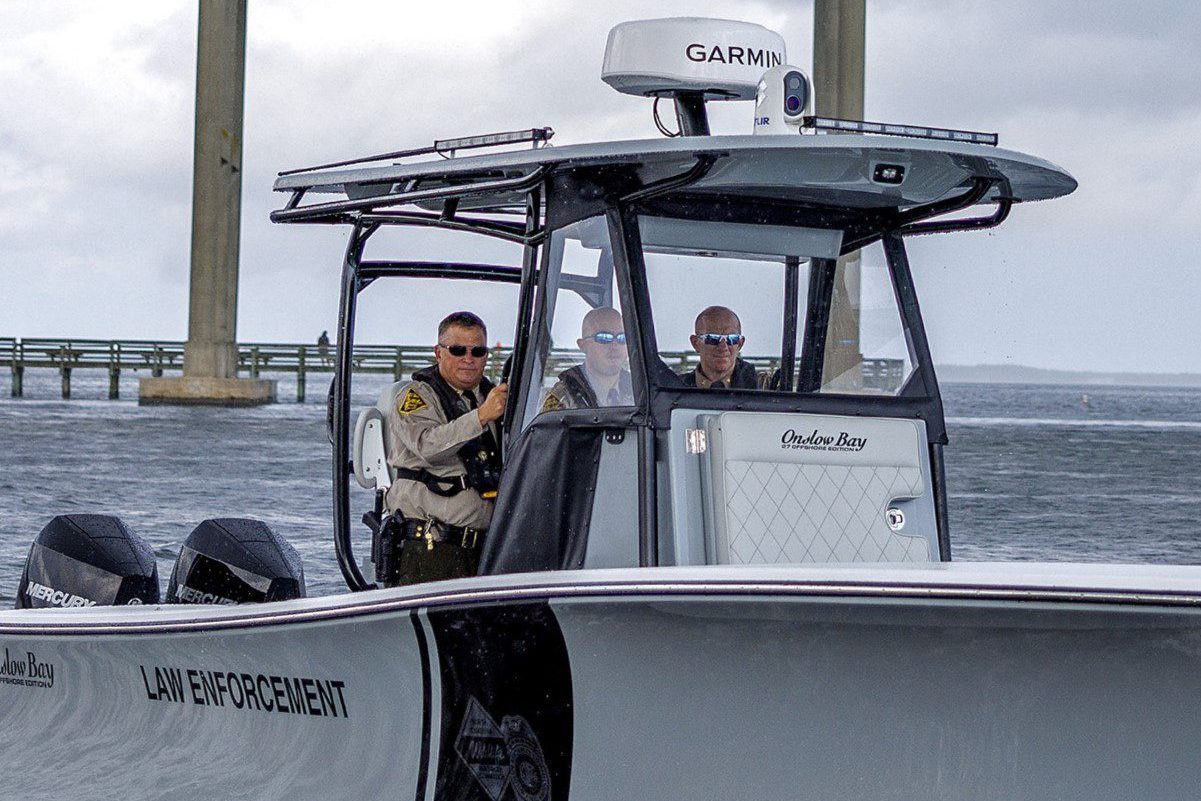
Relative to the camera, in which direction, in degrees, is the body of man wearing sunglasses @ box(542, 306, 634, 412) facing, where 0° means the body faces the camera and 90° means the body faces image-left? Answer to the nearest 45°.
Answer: approximately 315°

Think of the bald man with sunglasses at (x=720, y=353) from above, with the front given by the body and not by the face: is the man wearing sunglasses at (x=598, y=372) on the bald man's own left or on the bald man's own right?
on the bald man's own right

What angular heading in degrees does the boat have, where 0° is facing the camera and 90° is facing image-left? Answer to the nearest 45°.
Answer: approximately 315°
